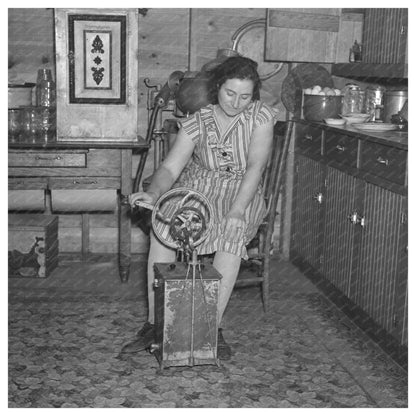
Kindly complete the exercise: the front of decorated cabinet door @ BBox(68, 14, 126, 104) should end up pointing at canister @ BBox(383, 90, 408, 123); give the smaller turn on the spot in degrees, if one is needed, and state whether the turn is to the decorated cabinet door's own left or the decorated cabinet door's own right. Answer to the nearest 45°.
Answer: approximately 90° to the decorated cabinet door's own left

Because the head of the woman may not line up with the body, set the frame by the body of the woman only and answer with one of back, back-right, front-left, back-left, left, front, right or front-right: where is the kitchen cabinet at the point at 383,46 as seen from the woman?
back

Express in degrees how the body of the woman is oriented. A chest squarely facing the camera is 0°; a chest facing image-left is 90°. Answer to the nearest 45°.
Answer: approximately 45°

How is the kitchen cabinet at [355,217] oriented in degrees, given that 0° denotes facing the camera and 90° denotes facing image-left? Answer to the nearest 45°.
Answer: approximately 45°

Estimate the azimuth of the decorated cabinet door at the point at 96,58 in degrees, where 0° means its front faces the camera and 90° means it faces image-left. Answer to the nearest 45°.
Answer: approximately 0°
